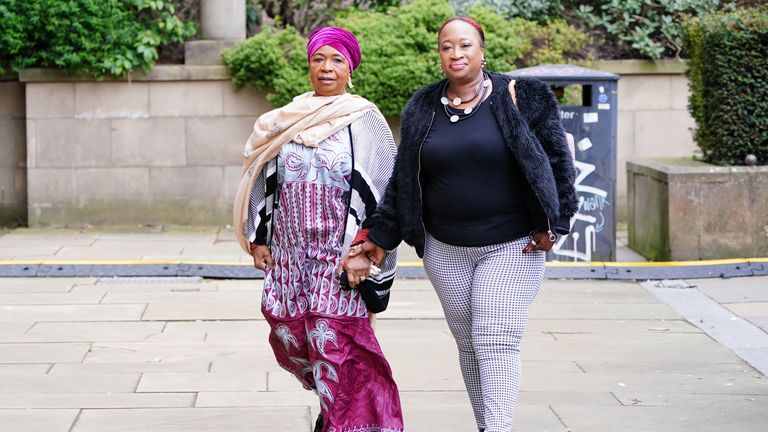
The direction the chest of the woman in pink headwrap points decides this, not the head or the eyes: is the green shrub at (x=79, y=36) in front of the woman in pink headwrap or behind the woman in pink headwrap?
behind

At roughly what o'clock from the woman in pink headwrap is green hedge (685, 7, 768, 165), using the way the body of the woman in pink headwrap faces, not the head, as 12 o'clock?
The green hedge is roughly at 7 o'clock from the woman in pink headwrap.

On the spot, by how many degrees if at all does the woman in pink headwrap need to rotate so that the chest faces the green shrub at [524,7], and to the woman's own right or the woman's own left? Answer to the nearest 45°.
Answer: approximately 180°

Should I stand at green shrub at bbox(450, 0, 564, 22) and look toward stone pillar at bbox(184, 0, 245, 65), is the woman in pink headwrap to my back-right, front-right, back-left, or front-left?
front-left

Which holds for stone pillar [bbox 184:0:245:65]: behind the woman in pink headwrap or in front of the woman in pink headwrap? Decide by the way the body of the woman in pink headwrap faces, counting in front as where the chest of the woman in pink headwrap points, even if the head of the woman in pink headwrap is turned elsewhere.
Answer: behind

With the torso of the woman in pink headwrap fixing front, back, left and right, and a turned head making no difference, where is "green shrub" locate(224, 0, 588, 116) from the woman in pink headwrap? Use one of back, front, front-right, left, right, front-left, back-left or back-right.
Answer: back

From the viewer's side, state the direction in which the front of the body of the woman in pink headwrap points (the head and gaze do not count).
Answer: toward the camera
